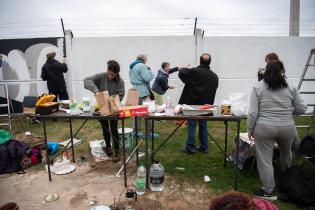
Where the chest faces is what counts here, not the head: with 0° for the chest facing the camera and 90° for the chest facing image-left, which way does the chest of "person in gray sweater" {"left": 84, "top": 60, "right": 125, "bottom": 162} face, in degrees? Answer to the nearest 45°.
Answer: approximately 0°

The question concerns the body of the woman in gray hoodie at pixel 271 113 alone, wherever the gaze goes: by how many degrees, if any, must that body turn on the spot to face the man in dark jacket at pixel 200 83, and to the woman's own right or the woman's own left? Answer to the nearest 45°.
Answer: approximately 45° to the woman's own left

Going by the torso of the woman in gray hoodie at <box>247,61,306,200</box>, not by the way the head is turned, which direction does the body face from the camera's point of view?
away from the camera

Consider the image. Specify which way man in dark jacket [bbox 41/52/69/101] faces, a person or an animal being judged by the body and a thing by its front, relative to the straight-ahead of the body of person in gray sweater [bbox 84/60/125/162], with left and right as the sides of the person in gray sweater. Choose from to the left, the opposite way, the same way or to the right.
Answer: the opposite way

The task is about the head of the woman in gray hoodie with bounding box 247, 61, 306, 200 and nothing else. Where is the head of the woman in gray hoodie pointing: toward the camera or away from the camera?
away from the camera

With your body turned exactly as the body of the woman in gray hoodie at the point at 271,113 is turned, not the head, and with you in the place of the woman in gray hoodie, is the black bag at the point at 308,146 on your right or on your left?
on your right

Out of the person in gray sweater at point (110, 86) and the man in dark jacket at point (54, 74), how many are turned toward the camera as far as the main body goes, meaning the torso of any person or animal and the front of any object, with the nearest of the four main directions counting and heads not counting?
1

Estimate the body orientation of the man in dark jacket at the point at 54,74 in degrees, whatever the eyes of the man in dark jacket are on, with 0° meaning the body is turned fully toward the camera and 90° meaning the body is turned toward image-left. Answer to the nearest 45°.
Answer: approximately 180°

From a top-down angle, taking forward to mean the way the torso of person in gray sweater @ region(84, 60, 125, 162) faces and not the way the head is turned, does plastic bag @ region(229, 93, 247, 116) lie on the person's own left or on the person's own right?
on the person's own left

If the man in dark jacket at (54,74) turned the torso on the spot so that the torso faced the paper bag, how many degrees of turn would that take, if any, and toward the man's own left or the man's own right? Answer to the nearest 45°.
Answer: approximately 180°

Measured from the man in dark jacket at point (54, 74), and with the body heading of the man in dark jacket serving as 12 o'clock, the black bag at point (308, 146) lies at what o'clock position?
The black bag is roughly at 5 o'clock from the man in dark jacket.

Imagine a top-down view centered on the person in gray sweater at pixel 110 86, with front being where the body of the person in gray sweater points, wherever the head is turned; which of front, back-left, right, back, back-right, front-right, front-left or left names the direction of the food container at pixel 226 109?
front-left
